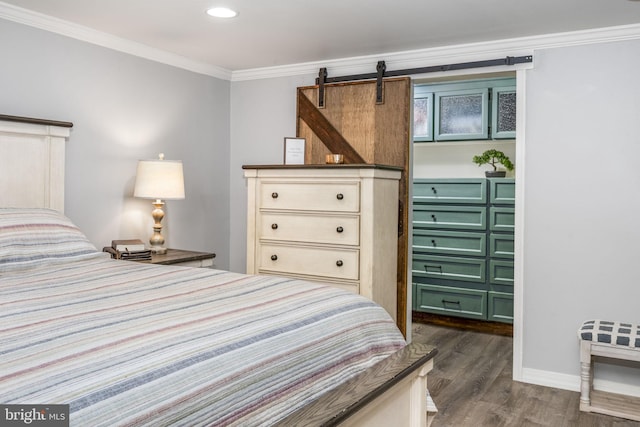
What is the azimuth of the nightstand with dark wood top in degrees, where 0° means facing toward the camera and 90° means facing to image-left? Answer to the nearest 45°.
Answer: approximately 315°

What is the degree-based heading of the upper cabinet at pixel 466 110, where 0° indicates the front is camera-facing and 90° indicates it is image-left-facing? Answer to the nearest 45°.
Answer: approximately 45°

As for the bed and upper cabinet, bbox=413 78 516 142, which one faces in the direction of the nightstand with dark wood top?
the upper cabinet

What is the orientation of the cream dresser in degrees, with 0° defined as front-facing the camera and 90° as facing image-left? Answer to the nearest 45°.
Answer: approximately 45°

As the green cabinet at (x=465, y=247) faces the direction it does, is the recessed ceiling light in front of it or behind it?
in front

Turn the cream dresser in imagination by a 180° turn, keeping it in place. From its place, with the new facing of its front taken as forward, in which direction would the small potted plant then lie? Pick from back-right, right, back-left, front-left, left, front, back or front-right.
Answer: front

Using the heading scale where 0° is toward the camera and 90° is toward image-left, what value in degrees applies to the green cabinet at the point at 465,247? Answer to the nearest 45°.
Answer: approximately 45°

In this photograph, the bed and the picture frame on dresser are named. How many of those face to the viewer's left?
0

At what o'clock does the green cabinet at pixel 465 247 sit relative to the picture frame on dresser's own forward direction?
The green cabinet is roughly at 8 o'clock from the picture frame on dresser.

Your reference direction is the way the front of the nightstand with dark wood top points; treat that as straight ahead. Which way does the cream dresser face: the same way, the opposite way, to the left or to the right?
to the right

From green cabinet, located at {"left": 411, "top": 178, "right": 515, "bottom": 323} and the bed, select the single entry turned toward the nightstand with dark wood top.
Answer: the green cabinet

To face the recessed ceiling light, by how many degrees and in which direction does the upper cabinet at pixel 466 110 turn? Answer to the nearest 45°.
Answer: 0° — it already faces it
